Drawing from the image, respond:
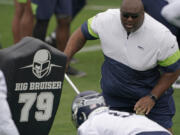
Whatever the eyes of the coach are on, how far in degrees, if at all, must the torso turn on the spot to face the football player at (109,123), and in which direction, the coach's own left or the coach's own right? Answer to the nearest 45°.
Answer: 0° — they already face them

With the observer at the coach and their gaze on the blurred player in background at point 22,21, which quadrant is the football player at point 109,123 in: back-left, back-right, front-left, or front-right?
back-left

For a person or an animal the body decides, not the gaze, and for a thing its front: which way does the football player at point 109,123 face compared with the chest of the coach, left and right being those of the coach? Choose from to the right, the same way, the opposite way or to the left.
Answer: to the right

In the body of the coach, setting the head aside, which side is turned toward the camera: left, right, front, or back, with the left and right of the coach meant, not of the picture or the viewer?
front

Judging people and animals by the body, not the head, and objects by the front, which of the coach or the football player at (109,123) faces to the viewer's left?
the football player

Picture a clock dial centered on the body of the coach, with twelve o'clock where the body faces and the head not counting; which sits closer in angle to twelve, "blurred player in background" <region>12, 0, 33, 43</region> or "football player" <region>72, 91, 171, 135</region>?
the football player

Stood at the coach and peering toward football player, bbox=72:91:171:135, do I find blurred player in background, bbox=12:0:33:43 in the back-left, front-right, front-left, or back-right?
back-right

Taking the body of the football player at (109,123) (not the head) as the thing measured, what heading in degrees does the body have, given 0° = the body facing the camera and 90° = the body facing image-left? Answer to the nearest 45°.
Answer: approximately 90°

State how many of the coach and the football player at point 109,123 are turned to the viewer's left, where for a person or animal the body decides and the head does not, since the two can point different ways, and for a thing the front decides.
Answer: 1
